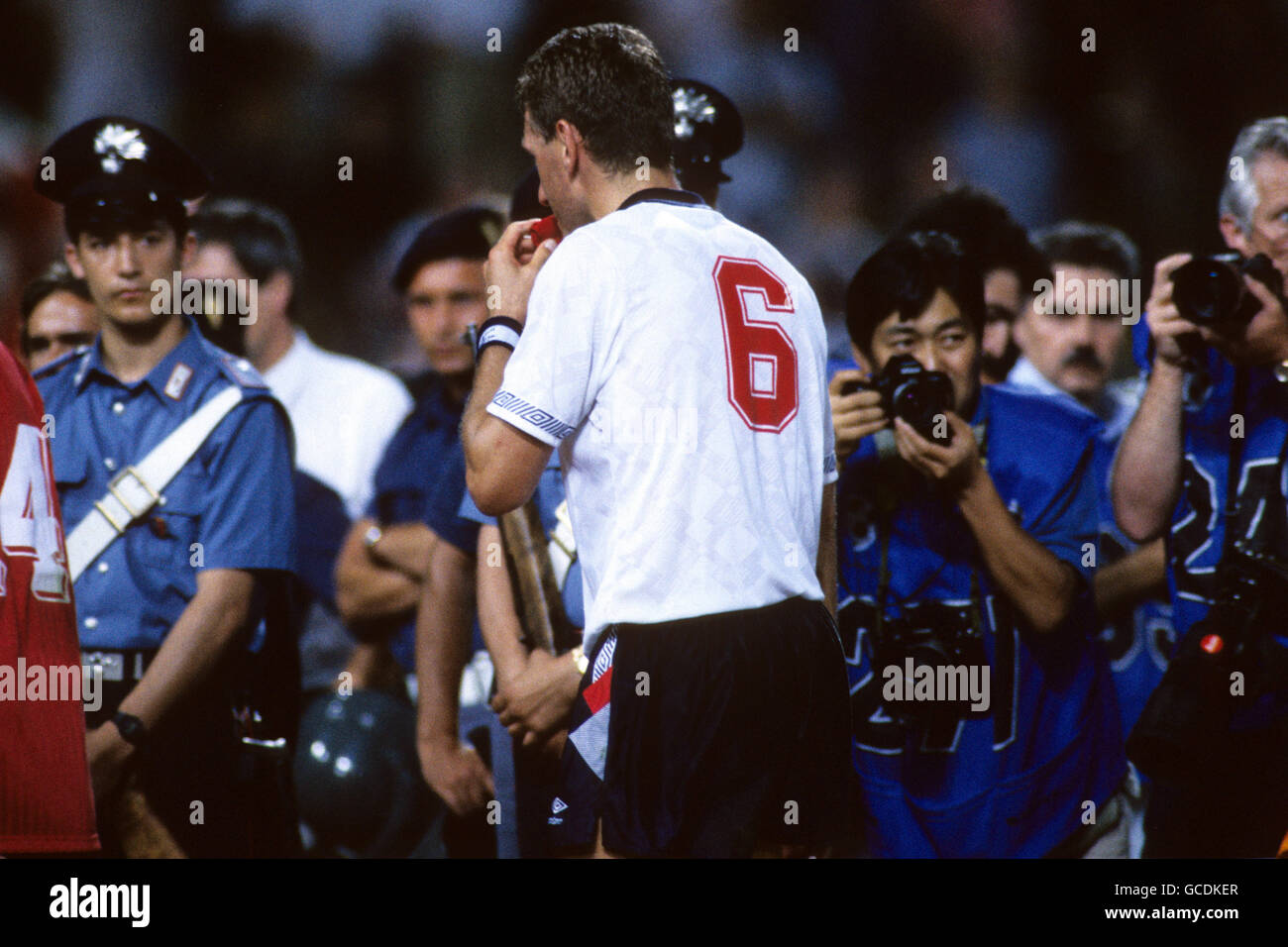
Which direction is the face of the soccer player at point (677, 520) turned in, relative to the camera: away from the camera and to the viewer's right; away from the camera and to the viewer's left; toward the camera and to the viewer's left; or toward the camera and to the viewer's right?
away from the camera and to the viewer's left

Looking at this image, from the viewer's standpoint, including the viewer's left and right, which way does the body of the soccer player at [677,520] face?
facing away from the viewer and to the left of the viewer

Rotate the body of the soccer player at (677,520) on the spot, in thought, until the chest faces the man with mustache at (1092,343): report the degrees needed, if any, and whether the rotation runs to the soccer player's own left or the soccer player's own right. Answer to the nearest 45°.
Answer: approximately 90° to the soccer player's own right

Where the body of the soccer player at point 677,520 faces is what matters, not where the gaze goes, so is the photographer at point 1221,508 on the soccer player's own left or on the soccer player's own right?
on the soccer player's own right

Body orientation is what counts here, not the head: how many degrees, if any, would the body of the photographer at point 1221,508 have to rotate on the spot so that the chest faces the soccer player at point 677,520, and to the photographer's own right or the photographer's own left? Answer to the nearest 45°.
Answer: approximately 45° to the photographer's own right

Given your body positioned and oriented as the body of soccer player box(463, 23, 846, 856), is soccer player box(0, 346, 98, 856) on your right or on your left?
on your left

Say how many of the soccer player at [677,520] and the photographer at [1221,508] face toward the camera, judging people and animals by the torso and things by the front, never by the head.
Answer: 1

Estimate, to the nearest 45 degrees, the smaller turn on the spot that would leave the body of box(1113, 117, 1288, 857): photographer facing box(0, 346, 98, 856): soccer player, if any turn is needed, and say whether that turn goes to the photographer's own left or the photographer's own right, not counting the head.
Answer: approximately 45° to the photographer's own right

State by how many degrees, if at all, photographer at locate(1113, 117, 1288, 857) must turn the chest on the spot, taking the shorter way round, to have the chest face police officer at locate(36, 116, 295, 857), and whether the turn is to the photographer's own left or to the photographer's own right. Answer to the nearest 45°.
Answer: approximately 90° to the photographer's own right

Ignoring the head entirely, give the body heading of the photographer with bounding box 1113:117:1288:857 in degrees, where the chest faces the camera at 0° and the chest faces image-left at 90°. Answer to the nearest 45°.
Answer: approximately 0°
